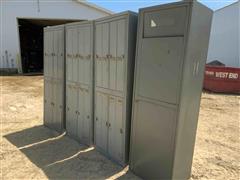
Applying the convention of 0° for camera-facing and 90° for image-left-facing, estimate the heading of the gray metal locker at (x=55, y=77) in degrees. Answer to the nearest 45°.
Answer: approximately 45°

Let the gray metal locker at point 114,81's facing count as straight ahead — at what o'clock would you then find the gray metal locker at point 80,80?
the gray metal locker at point 80,80 is roughly at 3 o'clock from the gray metal locker at point 114,81.

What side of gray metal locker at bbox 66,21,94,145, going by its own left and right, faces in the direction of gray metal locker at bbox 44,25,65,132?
right

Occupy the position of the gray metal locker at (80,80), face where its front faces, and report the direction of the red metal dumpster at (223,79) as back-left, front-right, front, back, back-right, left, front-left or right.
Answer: back

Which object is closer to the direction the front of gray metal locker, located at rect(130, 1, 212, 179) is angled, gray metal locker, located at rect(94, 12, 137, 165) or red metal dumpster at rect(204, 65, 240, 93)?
the gray metal locker

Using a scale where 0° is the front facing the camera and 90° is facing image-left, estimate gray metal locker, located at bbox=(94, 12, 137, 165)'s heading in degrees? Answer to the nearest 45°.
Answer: approximately 45°

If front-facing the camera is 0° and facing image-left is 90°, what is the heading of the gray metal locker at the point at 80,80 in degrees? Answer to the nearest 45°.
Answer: approximately 45°

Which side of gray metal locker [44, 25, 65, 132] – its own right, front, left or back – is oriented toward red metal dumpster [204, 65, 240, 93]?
back

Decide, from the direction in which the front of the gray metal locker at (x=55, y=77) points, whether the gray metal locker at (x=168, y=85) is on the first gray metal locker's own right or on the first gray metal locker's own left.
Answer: on the first gray metal locker's own left

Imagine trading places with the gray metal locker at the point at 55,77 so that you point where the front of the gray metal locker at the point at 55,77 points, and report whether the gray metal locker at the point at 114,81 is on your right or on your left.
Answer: on your left

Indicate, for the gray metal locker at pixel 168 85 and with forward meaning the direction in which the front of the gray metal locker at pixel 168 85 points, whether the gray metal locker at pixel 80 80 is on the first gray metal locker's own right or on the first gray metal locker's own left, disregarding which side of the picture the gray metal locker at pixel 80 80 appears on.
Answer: on the first gray metal locker's own right

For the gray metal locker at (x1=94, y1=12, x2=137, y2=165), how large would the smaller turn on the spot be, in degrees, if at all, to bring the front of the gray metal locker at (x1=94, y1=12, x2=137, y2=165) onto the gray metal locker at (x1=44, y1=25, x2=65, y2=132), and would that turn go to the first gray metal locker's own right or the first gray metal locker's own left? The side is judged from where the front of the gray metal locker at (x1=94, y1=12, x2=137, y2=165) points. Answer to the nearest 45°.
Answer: approximately 90° to the first gray metal locker's own right
